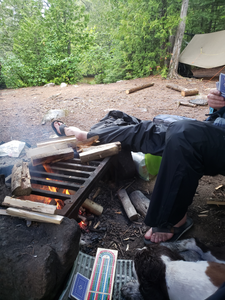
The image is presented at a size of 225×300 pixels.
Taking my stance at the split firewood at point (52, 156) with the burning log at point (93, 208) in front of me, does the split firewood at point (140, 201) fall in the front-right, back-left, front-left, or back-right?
front-left

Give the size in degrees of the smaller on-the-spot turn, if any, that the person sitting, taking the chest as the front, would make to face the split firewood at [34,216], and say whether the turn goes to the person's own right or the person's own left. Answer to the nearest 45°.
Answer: approximately 45° to the person's own left

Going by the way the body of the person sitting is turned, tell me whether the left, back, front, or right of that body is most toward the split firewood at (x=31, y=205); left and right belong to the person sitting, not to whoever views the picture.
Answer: front

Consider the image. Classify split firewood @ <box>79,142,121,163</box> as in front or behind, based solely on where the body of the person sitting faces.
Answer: in front

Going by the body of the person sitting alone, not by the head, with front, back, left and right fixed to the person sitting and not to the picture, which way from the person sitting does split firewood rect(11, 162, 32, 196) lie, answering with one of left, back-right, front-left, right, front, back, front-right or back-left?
front

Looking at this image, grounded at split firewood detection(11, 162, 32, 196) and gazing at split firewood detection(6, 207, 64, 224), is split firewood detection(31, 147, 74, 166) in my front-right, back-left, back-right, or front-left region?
back-left

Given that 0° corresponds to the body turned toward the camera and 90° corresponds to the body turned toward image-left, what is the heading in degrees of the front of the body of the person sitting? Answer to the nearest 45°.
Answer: approximately 90°
